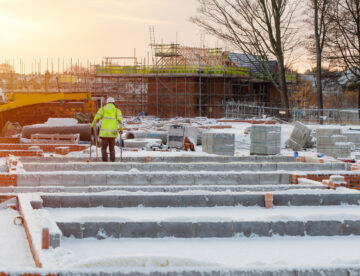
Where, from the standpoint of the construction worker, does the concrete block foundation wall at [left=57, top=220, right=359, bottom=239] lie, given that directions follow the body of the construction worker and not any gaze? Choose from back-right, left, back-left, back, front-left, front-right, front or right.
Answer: back

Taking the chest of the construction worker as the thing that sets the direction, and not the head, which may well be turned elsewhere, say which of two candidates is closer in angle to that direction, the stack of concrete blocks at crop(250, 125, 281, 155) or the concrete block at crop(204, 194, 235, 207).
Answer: the stack of concrete blocks

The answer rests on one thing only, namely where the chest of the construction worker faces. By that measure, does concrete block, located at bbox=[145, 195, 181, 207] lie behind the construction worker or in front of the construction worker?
behind

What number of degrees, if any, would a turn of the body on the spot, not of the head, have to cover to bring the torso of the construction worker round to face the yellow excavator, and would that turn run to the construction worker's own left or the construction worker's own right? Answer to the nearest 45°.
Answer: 0° — they already face it

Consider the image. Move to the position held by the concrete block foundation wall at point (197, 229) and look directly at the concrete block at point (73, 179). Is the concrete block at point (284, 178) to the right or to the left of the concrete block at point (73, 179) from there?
right

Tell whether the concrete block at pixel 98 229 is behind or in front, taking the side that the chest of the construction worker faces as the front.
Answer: behind

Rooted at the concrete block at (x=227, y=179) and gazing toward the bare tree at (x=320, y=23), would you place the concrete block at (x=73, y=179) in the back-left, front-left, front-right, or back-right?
back-left

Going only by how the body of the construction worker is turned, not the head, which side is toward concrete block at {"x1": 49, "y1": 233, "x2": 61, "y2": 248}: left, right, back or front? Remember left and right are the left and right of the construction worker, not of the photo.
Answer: back

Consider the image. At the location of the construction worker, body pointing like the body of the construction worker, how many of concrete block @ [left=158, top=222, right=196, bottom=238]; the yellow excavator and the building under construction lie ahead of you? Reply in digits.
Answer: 2

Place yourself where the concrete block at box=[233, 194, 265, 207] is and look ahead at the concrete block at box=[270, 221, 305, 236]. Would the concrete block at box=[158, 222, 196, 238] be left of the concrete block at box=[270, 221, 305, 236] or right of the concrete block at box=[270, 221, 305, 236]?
right

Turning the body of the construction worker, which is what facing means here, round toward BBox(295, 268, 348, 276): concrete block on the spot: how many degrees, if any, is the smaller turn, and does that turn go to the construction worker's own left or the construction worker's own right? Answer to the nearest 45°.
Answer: approximately 180°

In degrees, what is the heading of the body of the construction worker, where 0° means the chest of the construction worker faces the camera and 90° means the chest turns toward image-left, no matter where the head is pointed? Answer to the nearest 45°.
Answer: approximately 180°

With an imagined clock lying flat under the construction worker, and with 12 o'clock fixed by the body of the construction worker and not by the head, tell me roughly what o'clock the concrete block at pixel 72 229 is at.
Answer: The concrete block is roughly at 6 o'clock from the construction worker.
